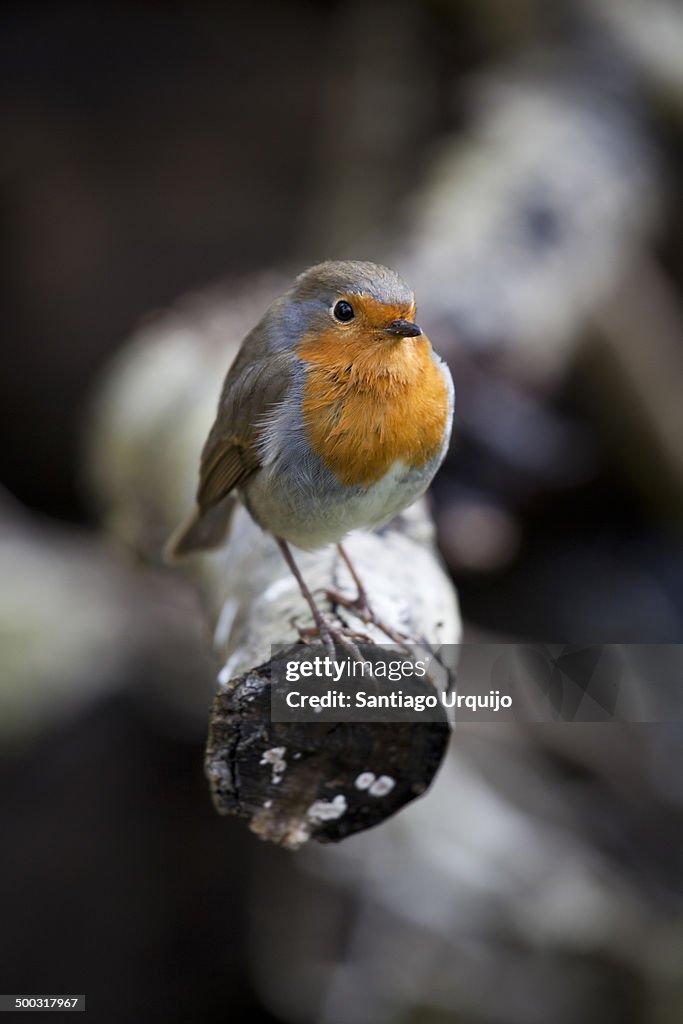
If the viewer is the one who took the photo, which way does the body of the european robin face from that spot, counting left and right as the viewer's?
facing the viewer and to the right of the viewer
